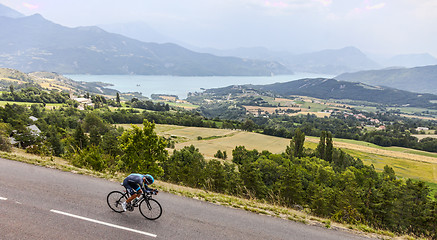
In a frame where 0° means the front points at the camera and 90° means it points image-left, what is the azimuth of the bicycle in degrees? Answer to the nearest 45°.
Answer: approximately 270°

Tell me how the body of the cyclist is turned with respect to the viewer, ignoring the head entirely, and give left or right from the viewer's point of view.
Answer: facing to the right of the viewer

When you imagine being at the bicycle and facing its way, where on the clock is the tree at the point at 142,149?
The tree is roughly at 9 o'clock from the bicycle.

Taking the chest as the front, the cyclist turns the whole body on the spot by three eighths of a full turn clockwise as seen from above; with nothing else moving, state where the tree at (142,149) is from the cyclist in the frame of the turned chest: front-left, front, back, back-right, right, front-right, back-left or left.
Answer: back-right
